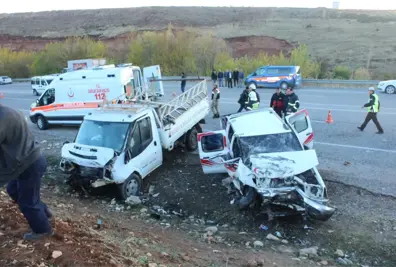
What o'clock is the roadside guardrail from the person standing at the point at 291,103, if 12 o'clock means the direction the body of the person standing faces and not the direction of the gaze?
The roadside guardrail is roughly at 5 o'clock from the person standing.

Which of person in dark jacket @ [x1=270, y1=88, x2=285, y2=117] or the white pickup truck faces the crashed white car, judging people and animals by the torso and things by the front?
the person in dark jacket

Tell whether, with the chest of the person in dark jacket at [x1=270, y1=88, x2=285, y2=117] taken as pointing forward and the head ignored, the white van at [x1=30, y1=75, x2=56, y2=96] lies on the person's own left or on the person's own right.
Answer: on the person's own right

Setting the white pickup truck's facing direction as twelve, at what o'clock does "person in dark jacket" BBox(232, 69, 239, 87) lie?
The person in dark jacket is roughly at 5 o'clock from the white pickup truck.

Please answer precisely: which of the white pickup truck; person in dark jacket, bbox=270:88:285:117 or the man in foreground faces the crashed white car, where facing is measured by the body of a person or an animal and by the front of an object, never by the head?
the person in dark jacket

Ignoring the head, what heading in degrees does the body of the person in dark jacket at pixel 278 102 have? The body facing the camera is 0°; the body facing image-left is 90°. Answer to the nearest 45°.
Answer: approximately 0°

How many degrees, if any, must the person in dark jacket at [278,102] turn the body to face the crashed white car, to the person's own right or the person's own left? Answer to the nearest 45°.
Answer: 0° — they already face it

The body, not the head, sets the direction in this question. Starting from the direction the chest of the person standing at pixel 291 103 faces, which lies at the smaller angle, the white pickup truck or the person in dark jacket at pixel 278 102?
the white pickup truck

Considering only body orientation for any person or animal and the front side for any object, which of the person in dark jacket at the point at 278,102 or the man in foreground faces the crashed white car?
the person in dark jacket
